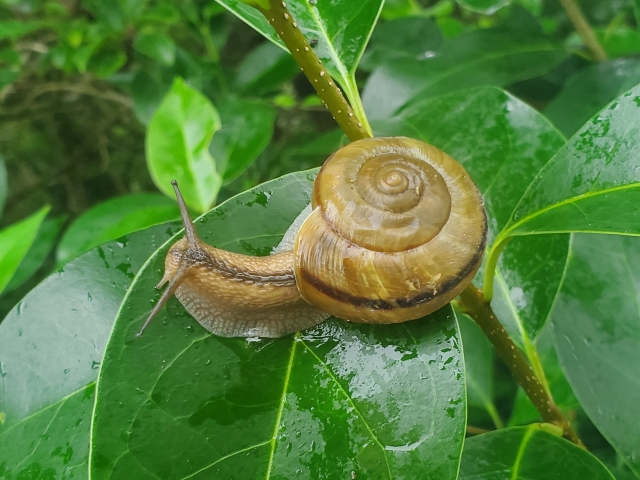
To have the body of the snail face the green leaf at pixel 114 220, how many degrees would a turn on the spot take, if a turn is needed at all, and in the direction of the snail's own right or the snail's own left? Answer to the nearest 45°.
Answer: approximately 45° to the snail's own right

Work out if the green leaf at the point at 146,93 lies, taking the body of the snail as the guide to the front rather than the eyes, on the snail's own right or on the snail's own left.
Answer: on the snail's own right

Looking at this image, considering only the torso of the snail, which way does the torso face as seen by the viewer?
to the viewer's left
